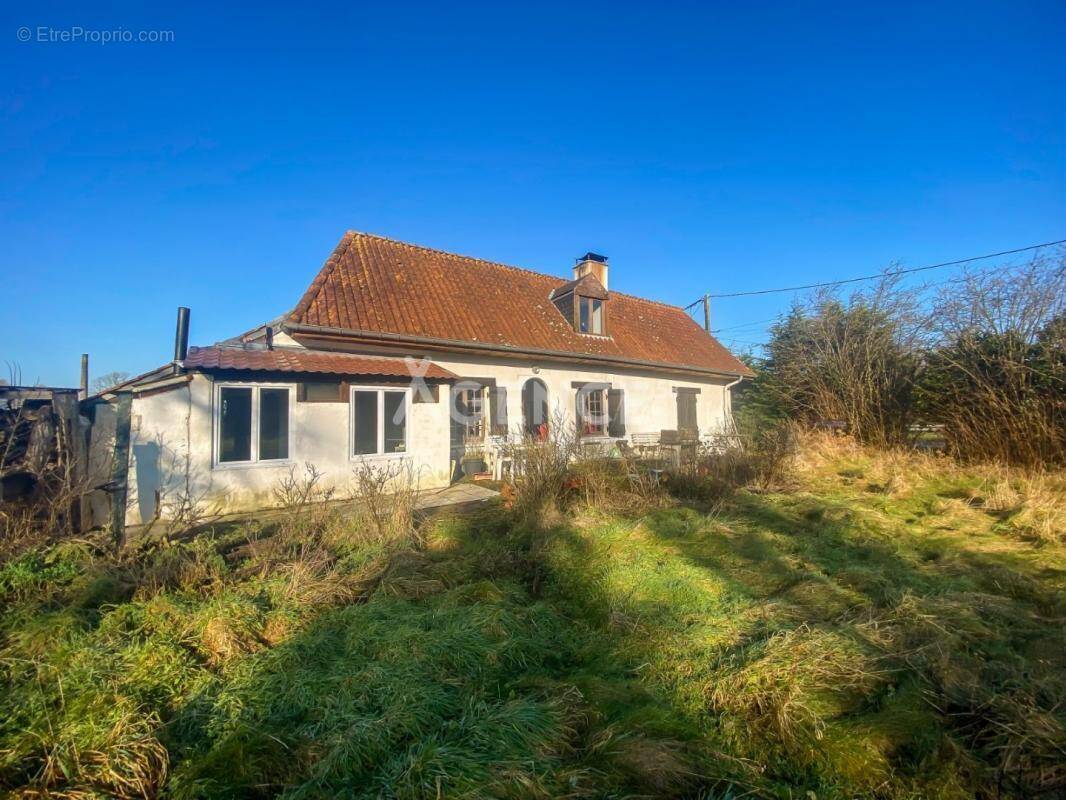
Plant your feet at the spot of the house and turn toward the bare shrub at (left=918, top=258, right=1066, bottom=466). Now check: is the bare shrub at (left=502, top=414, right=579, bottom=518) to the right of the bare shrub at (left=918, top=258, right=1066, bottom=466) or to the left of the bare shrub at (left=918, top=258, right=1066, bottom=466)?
right

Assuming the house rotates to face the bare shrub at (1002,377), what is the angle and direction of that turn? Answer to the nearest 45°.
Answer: approximately 45° to its left

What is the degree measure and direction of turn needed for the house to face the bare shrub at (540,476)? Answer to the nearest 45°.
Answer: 0° — it already faces it

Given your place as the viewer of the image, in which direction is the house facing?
facing the viewer and to the right of the viewer

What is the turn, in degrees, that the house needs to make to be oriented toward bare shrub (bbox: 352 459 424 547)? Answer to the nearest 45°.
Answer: approximately 45° to its right
